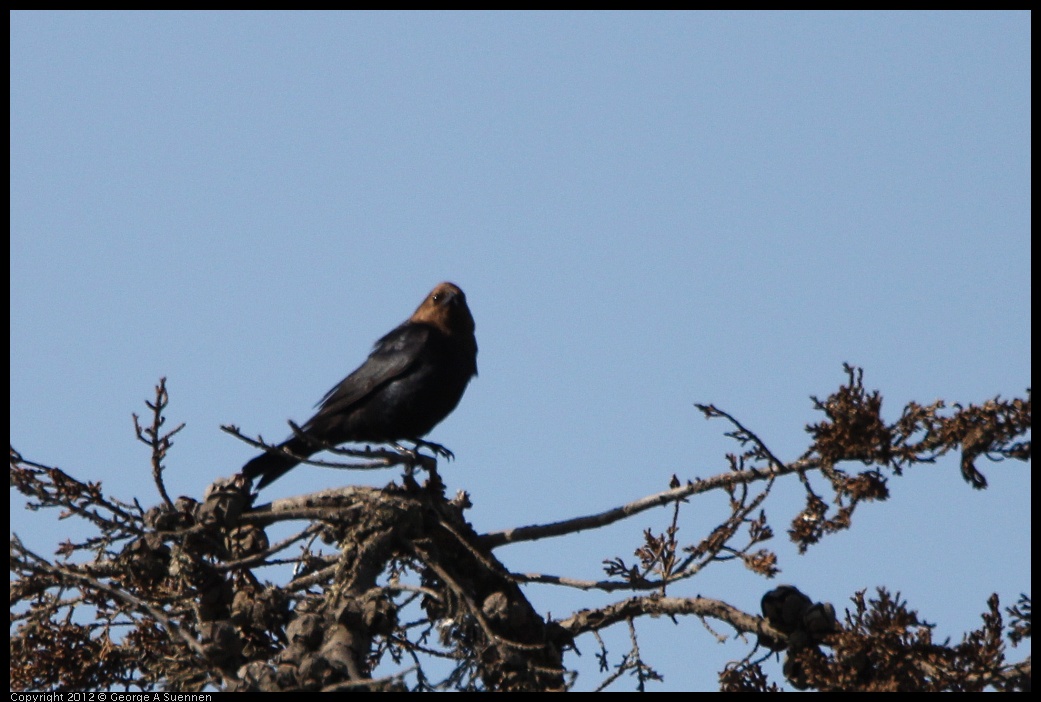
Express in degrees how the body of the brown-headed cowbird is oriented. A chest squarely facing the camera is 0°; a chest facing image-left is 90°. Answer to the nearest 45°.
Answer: approximately 270°
